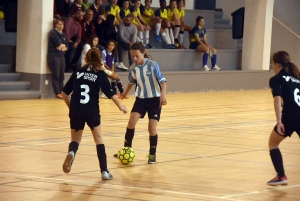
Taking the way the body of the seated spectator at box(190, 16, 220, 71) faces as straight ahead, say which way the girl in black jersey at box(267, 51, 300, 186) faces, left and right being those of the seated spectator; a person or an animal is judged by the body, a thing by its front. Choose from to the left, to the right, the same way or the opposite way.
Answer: the opposite way

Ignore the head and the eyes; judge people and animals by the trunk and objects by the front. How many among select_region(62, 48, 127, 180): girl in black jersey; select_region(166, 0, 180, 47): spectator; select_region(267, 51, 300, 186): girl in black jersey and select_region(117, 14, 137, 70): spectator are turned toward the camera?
2

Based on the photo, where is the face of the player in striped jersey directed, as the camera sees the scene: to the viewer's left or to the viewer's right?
to the viewer's left

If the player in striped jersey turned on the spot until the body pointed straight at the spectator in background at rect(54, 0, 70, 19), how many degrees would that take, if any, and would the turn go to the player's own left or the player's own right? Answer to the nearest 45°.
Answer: approximately 135° to the player's own right

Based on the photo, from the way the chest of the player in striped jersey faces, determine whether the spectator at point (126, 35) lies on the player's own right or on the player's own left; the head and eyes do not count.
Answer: on the player's own right

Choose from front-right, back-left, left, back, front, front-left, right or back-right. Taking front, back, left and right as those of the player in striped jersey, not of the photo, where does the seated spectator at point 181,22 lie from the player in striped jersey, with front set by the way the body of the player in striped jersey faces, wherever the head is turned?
back-right

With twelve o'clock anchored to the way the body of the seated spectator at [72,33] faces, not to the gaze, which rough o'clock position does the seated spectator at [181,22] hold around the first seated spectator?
The seated spectator at [181,22] is roughly at 9 o'clock from the seated spectator at [72,33].

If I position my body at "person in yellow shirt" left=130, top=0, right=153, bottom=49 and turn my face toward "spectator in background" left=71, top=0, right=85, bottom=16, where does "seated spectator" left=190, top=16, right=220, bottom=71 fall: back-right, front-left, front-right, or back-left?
back-left

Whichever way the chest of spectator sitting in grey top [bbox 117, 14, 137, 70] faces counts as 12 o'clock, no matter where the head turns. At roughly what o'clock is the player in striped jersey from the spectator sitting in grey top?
The player in striped jersey is roughly at 12 o'clock from the spectator sitting in grey top.

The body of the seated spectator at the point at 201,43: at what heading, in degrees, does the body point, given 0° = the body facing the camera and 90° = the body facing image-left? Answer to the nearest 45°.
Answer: approximately 315°

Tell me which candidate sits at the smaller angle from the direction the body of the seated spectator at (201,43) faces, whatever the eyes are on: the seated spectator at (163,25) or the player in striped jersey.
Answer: the player in striped jersey

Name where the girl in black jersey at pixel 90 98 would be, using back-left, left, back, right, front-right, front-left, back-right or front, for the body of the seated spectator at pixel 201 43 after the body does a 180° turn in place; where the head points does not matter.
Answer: back-left

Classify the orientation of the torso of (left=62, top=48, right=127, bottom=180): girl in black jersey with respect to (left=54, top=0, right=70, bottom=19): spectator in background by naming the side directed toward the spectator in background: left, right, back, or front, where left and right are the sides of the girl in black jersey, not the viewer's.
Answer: front
